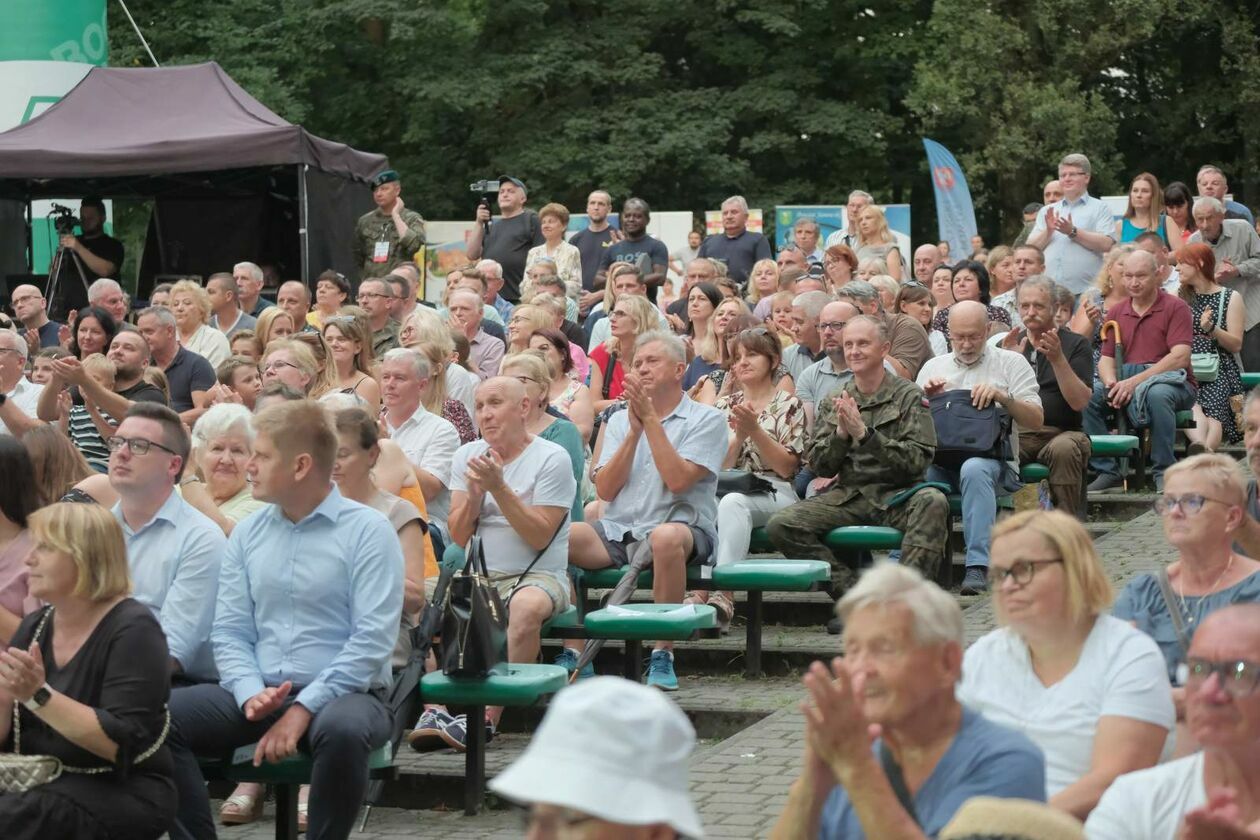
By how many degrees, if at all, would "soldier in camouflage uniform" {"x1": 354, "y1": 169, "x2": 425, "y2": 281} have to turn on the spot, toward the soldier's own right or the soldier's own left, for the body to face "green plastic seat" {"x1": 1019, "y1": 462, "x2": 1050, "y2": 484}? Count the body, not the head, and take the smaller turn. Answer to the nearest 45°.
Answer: approximately 90° to the soldier's own left

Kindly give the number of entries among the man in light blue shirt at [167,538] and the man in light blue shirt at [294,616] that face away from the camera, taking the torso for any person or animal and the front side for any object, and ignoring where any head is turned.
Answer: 0

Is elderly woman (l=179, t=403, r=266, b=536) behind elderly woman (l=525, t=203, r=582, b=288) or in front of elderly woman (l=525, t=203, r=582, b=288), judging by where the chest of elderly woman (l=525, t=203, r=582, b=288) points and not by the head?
in front

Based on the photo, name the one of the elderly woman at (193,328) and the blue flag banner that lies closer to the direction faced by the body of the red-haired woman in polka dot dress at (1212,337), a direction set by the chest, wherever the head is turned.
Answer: the elderly woman

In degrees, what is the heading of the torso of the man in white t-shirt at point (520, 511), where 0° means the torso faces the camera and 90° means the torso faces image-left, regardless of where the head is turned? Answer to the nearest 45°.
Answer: approximately 45°

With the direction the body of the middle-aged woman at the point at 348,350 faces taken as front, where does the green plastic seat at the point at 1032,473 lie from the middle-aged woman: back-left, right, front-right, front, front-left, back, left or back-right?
back-left

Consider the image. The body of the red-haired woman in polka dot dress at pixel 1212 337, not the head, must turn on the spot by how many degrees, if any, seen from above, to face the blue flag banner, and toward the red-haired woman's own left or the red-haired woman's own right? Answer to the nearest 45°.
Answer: approximately 135° to the red-haired woman's own right
